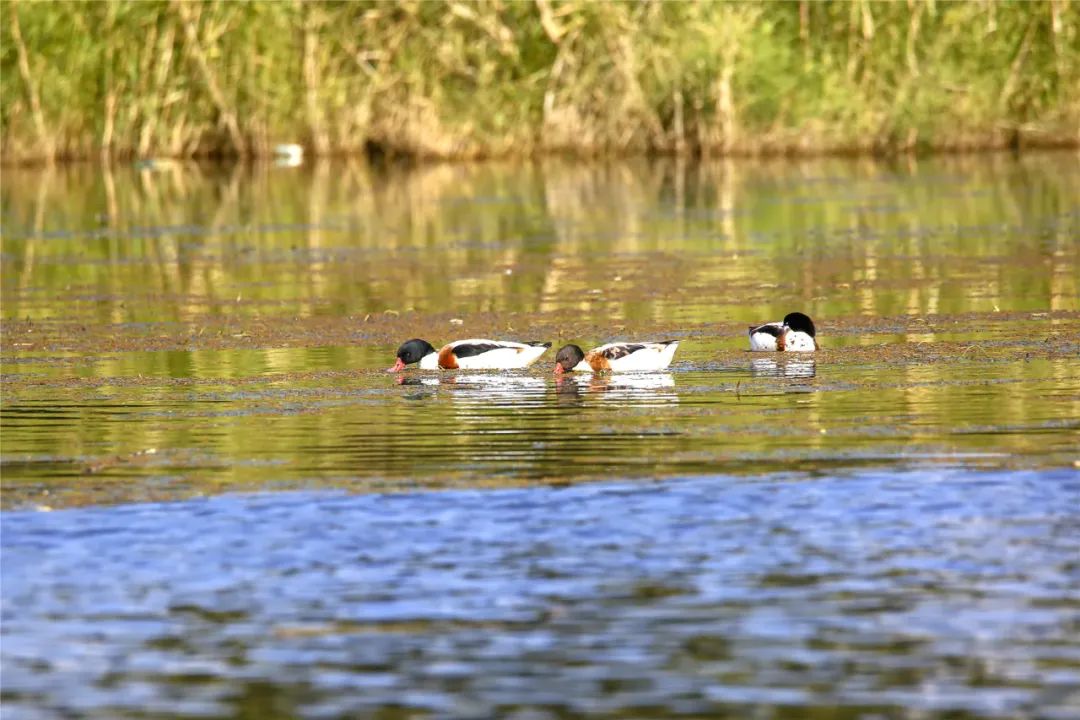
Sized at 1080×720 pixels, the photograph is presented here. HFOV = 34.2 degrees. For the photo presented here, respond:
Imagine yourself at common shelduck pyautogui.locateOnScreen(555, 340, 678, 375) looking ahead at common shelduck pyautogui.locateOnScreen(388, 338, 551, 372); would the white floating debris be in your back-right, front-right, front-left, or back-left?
front-right

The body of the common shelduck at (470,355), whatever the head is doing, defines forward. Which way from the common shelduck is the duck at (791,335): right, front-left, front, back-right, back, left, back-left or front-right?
back

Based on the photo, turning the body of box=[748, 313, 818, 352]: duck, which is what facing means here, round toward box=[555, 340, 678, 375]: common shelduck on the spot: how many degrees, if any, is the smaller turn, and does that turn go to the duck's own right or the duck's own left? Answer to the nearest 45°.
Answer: approximately 135° to the duck's own right

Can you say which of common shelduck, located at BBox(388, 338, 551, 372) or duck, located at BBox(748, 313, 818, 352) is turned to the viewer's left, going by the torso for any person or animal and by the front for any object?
the common shelduck

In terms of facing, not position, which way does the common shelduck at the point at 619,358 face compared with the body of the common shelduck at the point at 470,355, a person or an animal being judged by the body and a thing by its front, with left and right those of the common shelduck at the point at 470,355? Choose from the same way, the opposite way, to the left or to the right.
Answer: the same way

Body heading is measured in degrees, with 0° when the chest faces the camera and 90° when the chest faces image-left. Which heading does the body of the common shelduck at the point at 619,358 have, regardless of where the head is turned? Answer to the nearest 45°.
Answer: approximately 90°

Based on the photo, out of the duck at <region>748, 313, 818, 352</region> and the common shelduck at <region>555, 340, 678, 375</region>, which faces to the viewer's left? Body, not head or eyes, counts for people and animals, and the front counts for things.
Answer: the common shelduck

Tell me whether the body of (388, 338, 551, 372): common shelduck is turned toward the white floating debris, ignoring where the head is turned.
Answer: no

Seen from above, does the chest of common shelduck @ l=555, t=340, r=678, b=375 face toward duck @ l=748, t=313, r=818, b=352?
no

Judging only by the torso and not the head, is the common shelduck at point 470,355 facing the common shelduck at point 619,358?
no

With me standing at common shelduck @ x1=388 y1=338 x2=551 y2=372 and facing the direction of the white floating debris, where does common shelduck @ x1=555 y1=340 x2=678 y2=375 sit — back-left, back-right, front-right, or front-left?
back-right

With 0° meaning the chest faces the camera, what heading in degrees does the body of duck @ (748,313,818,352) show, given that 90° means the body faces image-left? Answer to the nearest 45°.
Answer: approximately 270°

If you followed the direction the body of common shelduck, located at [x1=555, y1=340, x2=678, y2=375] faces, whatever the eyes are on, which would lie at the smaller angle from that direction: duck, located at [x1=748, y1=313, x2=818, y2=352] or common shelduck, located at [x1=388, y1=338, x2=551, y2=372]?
the common shelduck

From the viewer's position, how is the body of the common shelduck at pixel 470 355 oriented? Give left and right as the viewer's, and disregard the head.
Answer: facing to the left of the viewer
